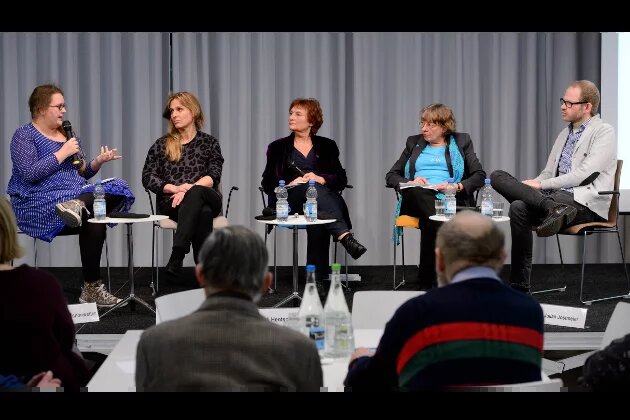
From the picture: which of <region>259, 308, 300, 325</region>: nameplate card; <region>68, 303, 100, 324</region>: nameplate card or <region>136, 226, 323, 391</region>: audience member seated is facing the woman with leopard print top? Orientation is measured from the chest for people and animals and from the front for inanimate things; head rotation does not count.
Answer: the audience member seated

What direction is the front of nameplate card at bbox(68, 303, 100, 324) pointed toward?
toward the camera

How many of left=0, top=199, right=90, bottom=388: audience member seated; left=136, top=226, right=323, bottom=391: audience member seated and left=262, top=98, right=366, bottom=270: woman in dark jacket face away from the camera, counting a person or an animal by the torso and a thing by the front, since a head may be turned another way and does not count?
2

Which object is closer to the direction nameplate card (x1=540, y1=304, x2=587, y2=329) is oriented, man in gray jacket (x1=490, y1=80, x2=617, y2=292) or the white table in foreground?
the white table in foreground

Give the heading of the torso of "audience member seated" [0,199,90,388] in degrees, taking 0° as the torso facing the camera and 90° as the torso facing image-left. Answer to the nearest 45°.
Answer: approximately 180°

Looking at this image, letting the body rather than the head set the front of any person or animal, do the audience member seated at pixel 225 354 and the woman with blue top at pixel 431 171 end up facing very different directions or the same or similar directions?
very different directions

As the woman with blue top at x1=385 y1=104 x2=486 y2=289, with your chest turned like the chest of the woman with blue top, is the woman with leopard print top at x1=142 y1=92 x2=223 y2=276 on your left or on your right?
on your right

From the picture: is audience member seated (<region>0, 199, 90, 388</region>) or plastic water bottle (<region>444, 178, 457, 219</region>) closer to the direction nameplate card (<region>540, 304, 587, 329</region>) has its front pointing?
the audience member seated

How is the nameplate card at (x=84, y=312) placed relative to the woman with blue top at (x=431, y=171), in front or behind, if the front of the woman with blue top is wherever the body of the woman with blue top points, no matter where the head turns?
in front

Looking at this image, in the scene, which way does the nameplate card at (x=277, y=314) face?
toward the camera

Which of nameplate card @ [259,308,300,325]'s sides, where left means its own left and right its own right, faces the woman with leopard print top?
back

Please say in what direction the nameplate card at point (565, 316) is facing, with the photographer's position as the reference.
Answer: facing the viewer

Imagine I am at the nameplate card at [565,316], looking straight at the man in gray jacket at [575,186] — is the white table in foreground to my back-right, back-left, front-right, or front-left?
back-left

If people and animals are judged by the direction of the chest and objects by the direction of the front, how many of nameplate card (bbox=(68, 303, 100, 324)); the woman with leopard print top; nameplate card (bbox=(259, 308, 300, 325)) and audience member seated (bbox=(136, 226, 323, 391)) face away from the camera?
1

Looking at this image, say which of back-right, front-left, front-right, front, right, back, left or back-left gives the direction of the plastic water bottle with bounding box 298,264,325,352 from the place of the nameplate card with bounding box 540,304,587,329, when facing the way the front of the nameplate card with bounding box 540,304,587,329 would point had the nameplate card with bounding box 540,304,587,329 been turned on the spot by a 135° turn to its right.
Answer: left

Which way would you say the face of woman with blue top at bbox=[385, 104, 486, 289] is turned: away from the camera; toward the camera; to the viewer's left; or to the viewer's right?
to the viewer's left

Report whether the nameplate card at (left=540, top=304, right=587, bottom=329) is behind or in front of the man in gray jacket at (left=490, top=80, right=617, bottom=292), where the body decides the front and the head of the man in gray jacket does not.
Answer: in front
